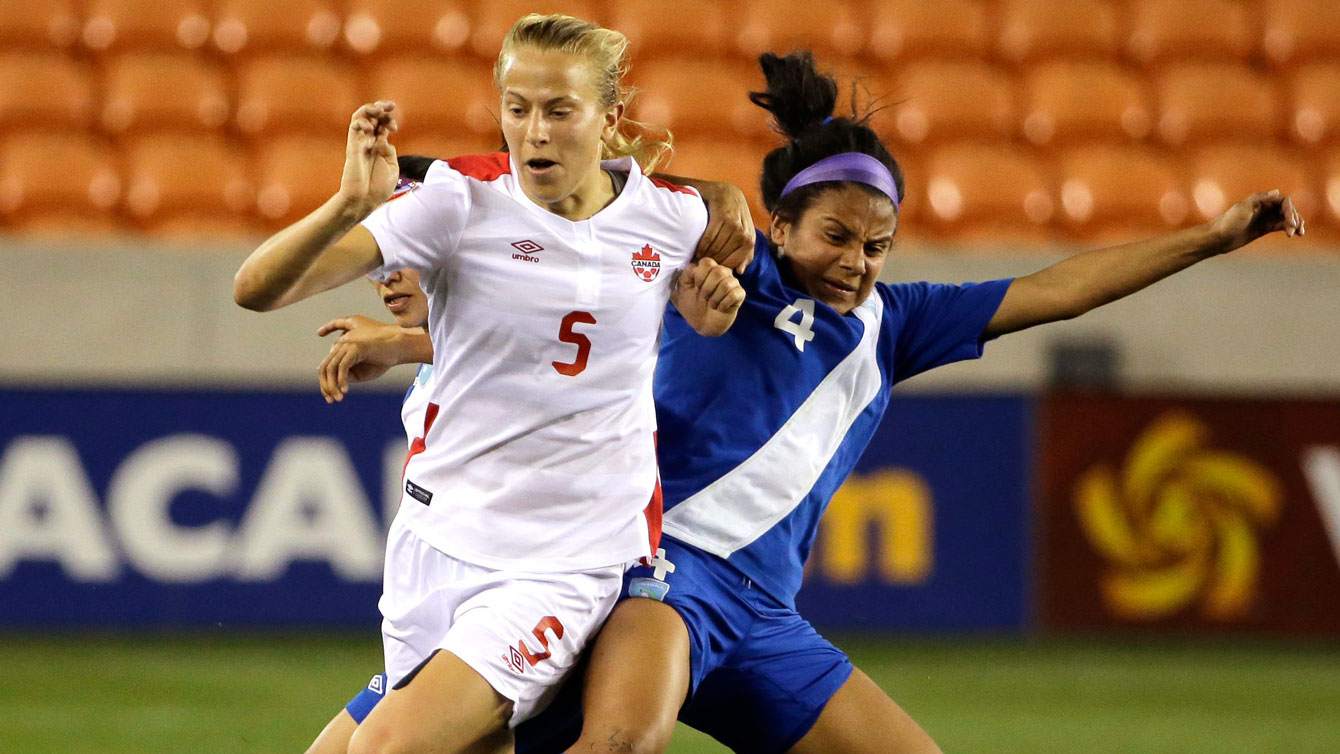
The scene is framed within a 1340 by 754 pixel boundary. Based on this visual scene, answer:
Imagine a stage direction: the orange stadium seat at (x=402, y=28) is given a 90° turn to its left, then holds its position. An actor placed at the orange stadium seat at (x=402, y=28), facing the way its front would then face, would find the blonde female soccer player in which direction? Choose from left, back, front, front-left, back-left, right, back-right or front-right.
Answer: right

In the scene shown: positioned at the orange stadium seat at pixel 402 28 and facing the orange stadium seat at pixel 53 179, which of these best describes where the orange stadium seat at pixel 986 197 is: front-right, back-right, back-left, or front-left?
back-left

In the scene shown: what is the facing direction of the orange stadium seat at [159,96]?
toward the camera

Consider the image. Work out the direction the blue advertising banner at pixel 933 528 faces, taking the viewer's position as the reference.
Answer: facing the viewer

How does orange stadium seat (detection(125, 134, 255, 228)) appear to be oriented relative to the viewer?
toward the camera

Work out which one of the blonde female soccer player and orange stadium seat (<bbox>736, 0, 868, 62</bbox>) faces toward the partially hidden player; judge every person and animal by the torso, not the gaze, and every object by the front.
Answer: the orange stadium seat

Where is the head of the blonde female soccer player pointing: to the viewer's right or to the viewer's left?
to the viewer's left

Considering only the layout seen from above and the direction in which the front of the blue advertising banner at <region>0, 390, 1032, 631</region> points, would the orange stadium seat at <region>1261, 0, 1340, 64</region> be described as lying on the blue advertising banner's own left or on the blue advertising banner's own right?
on the blue advertising banner's own left

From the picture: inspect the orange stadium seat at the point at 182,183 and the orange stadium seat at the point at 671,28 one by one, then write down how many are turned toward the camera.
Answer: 2

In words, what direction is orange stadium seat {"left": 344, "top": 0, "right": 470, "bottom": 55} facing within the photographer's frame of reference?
facing the viewer

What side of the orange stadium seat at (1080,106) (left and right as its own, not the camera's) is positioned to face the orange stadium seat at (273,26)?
right

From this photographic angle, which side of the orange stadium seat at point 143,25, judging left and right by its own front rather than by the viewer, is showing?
front
